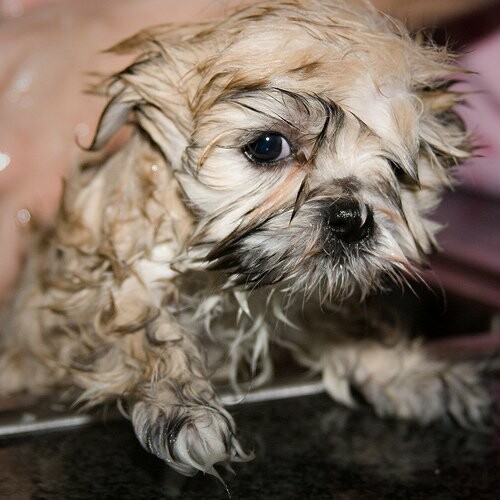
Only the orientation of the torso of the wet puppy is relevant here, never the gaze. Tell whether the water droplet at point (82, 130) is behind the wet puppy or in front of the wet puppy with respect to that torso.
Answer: behind

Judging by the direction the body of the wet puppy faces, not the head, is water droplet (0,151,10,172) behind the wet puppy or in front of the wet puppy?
behind

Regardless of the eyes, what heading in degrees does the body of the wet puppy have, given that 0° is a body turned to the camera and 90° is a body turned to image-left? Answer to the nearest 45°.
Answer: approximately 315°

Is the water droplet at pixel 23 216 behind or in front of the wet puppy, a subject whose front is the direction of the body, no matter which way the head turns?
behind
